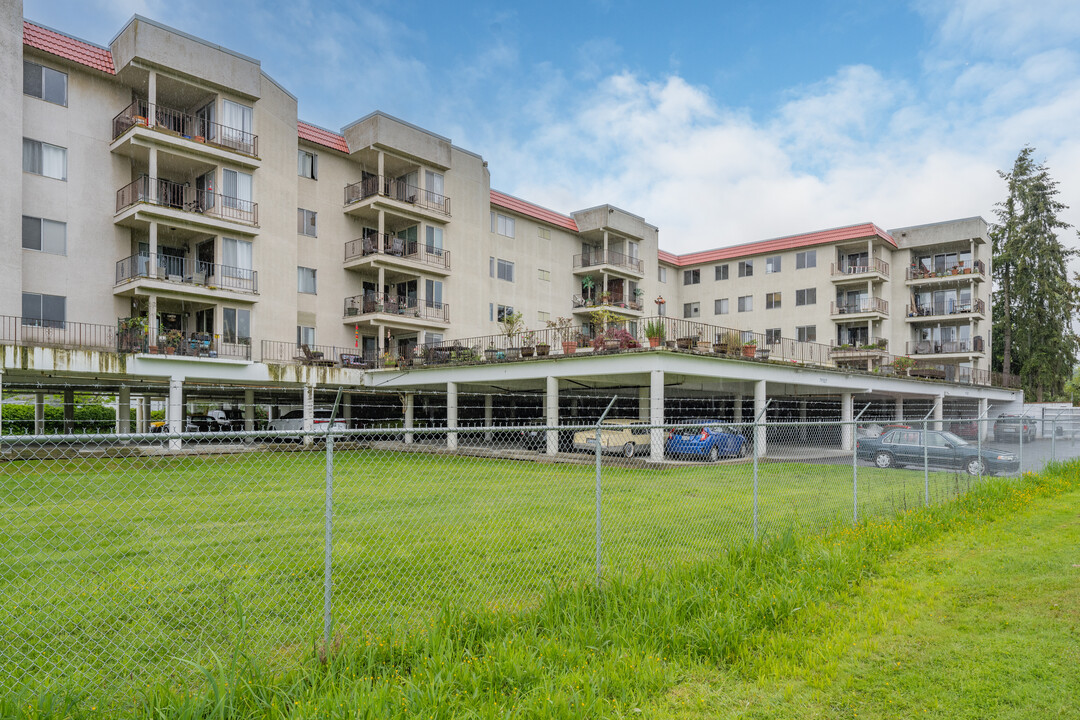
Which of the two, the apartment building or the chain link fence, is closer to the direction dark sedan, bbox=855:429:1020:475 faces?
the chain link fence

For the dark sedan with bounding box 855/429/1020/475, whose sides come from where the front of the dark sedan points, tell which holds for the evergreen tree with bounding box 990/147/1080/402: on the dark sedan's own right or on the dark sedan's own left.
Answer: on the dark sedan's own left

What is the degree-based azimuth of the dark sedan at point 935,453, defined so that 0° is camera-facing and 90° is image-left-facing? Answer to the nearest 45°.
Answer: approximately 315°
